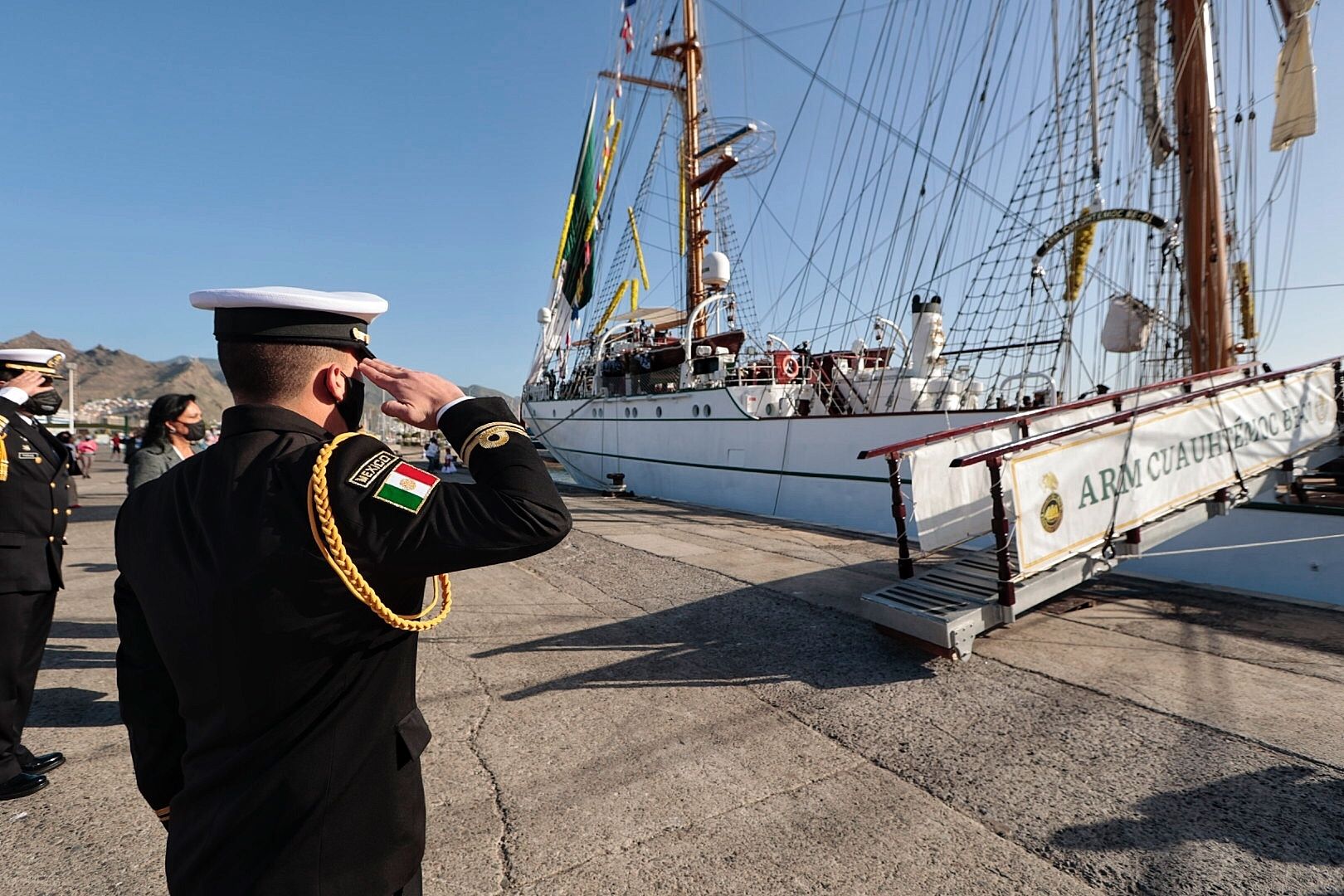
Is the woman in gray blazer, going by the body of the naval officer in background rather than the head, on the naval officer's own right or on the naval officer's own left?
on the naval officer's own left

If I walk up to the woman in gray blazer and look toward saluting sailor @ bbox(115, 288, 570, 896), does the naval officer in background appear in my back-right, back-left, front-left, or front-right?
front-right

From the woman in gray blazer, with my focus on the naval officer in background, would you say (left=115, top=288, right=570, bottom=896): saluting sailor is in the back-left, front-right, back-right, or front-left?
front-left

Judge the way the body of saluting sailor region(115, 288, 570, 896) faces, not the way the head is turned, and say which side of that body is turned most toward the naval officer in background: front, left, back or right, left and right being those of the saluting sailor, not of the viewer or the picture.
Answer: left

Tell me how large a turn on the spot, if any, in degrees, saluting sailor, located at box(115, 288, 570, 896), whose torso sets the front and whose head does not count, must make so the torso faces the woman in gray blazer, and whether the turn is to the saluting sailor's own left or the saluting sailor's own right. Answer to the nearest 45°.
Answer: approximately 45° to the saluting sailor's own left

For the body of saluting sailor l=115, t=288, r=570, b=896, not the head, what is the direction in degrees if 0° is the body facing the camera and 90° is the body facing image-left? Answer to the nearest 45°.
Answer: approximately 225°

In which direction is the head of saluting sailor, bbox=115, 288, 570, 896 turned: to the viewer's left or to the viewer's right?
to the viewer's right

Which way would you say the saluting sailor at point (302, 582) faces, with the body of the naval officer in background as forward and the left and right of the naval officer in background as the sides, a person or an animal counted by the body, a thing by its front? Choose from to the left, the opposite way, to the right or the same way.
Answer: to the left

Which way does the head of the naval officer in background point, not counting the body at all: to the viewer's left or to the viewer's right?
to the viewer's right

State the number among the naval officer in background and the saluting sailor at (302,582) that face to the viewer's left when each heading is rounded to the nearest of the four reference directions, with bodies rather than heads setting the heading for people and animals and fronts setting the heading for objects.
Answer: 0

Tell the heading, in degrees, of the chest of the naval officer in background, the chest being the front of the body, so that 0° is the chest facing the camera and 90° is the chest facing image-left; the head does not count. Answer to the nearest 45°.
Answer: approximately 315°
